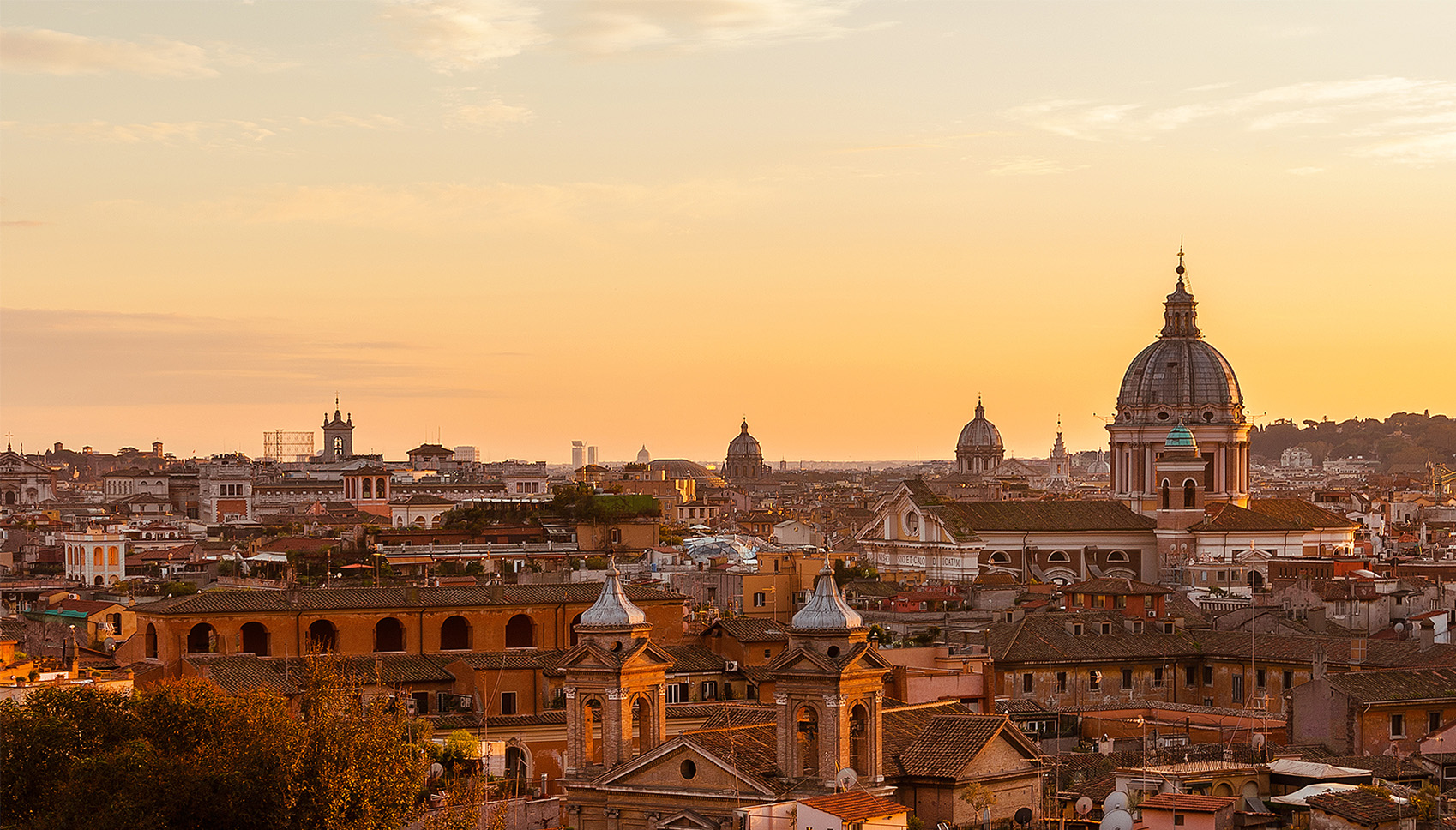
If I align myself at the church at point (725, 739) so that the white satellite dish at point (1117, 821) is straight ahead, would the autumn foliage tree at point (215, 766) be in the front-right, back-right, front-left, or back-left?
back-right

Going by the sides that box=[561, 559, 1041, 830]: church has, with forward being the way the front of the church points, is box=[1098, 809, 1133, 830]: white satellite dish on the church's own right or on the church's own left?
on the church's own left

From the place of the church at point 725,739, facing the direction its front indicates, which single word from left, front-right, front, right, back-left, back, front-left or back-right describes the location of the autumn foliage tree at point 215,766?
front-right

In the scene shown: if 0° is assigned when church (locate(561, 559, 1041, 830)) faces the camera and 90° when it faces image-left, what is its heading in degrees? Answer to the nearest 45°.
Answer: approximately 45°

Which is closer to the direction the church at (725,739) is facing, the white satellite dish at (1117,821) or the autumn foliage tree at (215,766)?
the autumn foliage tree

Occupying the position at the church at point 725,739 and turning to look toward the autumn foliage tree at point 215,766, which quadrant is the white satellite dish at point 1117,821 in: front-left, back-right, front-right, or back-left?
back-left
